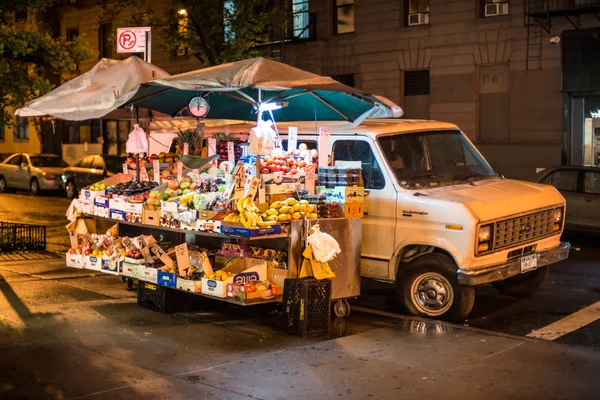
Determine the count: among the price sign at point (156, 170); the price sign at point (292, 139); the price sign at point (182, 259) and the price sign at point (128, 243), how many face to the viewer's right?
0

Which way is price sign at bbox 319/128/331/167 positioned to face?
toward the camera

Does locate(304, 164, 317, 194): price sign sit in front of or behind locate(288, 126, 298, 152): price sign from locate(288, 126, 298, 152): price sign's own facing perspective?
in front

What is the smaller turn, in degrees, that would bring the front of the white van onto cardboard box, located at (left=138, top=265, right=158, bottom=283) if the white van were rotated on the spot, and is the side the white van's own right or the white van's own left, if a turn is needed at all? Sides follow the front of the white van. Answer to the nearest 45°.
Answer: approximately 135° to the white van's own right

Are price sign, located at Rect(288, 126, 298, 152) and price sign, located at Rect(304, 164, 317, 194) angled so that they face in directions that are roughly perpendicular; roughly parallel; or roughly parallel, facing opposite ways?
roughly parallel

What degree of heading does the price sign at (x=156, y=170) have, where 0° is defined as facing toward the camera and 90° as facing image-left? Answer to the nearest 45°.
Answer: approximately 0°

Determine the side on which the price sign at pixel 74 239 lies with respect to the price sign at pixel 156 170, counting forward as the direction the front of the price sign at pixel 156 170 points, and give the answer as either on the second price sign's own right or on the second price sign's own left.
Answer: on the second price sign's own right

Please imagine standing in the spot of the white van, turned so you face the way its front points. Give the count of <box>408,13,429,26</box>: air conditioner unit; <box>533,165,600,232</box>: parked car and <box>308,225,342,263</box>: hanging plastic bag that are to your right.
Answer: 1

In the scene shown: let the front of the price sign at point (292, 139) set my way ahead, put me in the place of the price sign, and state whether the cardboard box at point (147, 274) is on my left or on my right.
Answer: on my right

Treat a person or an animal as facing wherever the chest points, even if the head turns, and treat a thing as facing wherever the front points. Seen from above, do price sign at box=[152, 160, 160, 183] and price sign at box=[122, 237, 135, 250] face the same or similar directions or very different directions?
same or similar directions

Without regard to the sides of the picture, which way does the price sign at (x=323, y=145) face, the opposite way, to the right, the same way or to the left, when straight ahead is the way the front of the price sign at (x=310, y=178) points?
the same way

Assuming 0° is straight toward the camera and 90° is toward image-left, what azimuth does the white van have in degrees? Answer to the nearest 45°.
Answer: approximately 315°

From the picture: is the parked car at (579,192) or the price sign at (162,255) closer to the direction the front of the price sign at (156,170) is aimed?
the price sign
